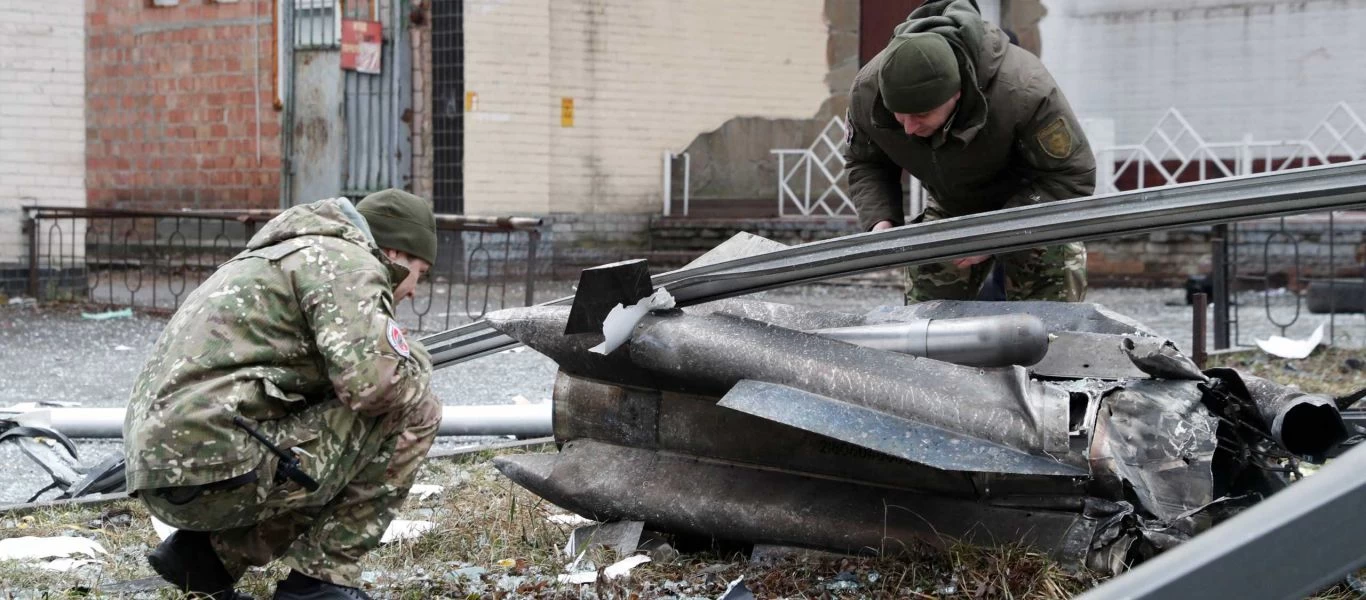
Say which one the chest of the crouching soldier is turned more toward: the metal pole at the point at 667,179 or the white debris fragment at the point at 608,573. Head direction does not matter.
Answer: the white debris fragment

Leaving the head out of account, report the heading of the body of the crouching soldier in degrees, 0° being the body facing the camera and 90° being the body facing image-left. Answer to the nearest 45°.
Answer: approximately 270°

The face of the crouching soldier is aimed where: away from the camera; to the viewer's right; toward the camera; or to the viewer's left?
to the viewer's right

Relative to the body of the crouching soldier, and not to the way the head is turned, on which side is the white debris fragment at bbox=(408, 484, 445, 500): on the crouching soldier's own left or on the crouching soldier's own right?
on the crouching soldier's own left

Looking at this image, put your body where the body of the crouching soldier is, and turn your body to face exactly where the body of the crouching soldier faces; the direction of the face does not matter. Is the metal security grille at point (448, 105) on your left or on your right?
on your left

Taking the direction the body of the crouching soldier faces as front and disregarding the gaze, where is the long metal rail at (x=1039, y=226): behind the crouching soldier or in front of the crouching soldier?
in front

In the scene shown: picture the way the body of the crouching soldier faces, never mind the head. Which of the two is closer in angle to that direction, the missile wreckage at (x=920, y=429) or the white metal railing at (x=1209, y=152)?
the missile wreckage

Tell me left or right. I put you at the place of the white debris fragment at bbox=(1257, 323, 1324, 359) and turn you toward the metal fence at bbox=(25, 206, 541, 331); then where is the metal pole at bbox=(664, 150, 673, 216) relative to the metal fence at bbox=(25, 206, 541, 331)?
right

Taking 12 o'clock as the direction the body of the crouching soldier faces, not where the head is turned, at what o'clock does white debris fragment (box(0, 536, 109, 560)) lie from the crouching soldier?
The white debris fragment is roughly at 8 o'clock from the crouching soldier.

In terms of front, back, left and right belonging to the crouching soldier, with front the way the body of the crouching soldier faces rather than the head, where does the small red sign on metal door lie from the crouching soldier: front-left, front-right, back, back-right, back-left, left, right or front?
left
